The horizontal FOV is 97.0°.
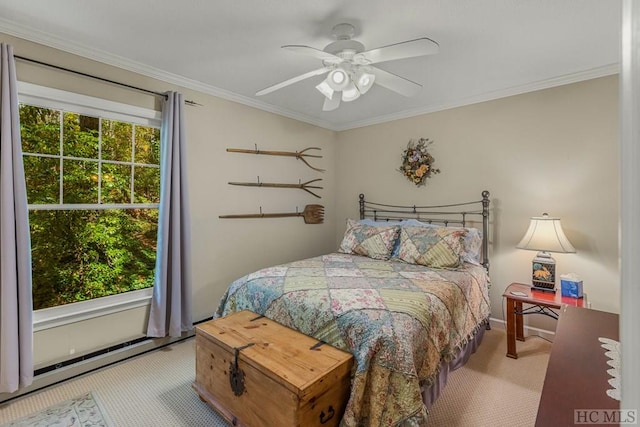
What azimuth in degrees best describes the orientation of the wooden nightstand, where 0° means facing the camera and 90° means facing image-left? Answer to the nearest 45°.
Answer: approximately 45°

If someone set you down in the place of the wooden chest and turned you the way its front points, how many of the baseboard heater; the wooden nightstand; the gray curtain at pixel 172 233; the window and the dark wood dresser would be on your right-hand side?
3

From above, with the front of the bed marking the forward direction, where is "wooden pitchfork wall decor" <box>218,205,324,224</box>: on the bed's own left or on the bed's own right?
on the bed's own right

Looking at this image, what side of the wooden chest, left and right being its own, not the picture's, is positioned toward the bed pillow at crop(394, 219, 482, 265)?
back

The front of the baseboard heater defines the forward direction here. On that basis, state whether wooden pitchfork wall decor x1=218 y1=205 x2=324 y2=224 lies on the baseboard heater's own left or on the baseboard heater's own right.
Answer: on the baseboard heater's own left

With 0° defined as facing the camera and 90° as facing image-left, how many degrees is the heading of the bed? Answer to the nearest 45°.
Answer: approximately 45°

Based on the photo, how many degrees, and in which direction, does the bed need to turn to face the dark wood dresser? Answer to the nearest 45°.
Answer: approximately 90° to its left

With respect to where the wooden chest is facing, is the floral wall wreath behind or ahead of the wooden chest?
behind

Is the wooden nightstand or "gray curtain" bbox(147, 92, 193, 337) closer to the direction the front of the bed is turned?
the gray curtain

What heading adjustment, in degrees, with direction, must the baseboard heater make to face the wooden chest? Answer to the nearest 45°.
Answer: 0° — it already faces it
